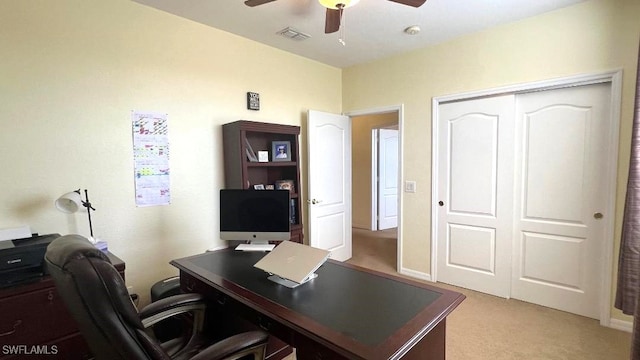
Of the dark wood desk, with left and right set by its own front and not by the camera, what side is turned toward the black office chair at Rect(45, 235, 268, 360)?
front

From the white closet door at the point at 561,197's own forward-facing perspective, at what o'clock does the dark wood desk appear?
The dark wood desk is roughly at 11 o'clock from the white closet door.

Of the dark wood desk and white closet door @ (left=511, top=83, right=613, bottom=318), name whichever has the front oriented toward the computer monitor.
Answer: the white closet door

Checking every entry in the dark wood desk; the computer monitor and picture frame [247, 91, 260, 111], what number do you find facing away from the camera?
0

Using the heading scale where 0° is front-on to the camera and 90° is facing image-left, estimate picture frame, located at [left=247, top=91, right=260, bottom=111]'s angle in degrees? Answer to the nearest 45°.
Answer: approximately 315°

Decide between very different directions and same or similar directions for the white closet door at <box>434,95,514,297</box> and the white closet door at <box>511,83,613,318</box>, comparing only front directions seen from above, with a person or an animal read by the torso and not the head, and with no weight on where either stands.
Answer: same or similar directions

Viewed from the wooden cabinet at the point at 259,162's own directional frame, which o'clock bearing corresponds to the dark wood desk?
The dark wood desk is roughly at 1 o'clock from the wooden cabinet.

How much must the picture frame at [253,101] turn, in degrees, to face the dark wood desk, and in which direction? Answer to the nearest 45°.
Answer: approximately 45° to its right

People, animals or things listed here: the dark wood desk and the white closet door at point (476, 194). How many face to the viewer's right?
0

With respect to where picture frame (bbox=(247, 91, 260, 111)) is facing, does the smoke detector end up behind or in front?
in front

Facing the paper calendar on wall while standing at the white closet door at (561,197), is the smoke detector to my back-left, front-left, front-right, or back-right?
front-right

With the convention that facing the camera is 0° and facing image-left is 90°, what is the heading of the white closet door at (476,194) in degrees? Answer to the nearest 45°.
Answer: approximately 45°

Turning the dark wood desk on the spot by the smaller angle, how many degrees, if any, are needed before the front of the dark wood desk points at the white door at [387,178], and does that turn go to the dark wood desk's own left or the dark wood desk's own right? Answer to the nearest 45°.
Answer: approximately 135° to the dark wood desk's own right

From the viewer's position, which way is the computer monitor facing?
facing the viewer

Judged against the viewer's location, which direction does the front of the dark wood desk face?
facing the viewer and to the left of the viewer

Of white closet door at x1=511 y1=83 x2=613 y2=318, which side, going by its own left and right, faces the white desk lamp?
front
